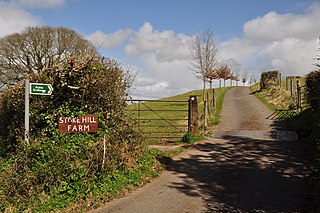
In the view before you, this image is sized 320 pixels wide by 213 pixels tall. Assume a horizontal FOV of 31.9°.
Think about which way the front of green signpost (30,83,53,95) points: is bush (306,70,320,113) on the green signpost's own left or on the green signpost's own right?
on the green signpost's own left

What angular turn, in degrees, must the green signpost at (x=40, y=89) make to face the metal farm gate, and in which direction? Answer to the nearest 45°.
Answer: approximately 135° to its left

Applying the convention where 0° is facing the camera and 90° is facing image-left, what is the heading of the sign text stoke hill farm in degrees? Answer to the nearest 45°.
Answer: approximately 0°

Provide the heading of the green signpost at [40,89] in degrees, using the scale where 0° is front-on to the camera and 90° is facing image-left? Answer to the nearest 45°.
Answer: approximately 0°

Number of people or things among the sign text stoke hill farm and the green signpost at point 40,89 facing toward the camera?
2

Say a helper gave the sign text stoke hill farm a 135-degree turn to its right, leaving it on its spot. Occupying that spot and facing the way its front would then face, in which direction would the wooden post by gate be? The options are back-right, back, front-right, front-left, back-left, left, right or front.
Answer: right

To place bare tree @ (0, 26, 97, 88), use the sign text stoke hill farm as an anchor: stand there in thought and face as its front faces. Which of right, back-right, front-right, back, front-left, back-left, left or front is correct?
back
